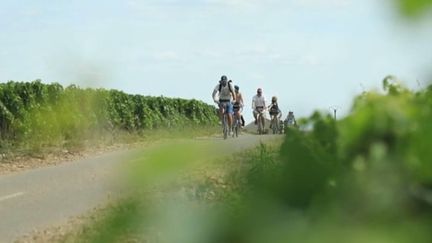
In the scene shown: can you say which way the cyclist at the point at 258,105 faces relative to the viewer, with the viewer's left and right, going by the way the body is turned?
facing the viewer
